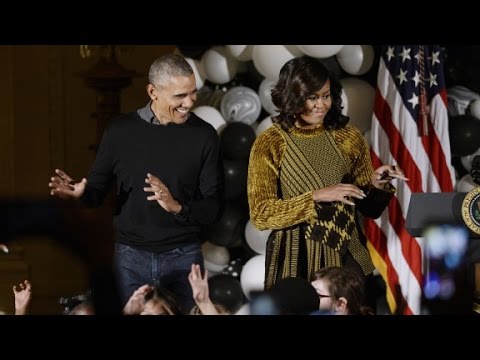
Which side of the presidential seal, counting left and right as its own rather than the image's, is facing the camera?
front

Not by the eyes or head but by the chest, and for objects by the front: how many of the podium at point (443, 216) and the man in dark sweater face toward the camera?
2

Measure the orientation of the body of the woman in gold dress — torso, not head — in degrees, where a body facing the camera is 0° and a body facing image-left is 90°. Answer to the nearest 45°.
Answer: approximately 315°

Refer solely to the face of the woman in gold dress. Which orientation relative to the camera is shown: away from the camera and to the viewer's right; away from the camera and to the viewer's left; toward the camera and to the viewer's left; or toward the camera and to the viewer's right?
toward the camera and to the viewer's right

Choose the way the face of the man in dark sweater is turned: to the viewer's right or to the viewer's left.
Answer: to the viewer's right

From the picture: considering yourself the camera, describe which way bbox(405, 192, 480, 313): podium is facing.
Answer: facing the viewer

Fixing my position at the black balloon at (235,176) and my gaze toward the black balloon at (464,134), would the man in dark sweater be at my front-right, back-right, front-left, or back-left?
back-right

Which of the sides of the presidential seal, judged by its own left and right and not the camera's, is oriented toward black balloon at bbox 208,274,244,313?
right
